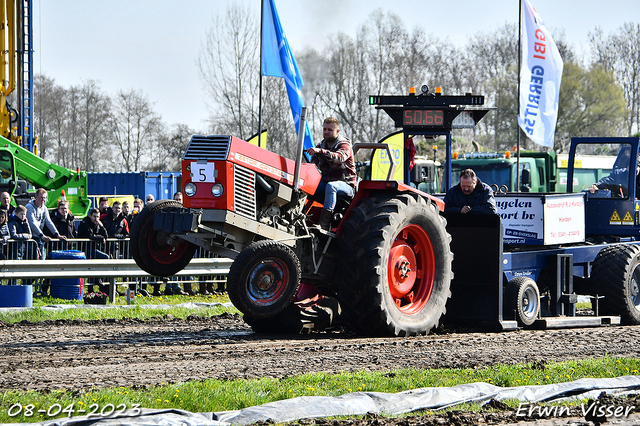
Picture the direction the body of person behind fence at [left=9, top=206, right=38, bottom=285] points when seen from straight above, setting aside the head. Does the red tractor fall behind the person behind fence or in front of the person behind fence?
in front

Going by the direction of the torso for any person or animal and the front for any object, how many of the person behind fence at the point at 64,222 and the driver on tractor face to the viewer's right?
0

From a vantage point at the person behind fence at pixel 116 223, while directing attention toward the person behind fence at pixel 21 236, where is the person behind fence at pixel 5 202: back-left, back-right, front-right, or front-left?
front-right

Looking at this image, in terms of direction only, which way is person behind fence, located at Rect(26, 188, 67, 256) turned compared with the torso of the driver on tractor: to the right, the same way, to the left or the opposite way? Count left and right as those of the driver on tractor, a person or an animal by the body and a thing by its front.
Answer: to the left

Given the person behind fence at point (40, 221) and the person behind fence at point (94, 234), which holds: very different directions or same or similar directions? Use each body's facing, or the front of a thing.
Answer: same or similar directions

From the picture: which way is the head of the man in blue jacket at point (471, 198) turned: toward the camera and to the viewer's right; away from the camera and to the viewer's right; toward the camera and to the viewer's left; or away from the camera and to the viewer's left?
toward the camera and to the viewer's left

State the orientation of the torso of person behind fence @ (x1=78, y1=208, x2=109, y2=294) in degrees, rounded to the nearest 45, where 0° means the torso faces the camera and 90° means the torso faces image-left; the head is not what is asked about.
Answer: approximately 315°

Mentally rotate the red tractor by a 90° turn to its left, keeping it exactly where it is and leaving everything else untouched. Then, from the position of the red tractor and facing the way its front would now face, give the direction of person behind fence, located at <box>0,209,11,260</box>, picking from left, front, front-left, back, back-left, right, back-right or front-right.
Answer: back

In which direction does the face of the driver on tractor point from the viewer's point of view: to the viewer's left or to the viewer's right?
to the viewer's left

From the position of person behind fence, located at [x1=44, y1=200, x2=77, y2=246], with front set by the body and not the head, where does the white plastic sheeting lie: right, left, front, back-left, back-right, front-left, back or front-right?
front

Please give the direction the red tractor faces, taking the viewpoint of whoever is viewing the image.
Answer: facing the viewer and to the left of the viewer

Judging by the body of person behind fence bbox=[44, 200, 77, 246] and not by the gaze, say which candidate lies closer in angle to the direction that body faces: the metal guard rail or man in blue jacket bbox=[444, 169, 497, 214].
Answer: the metal guard rail

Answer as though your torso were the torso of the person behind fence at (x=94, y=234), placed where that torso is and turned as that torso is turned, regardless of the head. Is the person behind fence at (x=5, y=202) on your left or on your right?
on your right

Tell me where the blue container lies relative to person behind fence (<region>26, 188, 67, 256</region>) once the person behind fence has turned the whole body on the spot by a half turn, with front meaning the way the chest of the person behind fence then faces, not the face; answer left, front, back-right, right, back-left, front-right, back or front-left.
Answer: front-right

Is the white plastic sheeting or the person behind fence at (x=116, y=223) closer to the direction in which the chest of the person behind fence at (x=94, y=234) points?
the white plastic sheeting

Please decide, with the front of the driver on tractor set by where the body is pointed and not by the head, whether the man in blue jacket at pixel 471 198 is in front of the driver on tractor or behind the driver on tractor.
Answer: behind

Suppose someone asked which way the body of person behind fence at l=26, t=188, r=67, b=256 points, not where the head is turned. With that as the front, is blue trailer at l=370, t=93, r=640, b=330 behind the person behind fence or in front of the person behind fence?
in front

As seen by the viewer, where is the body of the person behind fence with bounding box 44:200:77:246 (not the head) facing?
toward the camera

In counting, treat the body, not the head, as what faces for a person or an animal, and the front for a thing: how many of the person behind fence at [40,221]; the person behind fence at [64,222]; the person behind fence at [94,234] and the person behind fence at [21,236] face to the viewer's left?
0
